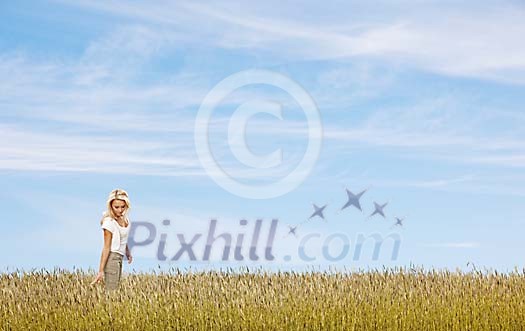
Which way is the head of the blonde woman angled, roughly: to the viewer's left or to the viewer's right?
to the viewer's right

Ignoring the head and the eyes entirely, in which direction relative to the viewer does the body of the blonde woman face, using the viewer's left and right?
facing the viewer and to the right of the viewer
